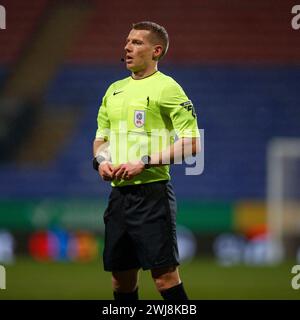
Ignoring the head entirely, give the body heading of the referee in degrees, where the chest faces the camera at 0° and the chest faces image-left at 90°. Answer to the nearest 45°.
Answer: approximately 45°

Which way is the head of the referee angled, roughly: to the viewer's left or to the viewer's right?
to the viewer's left
